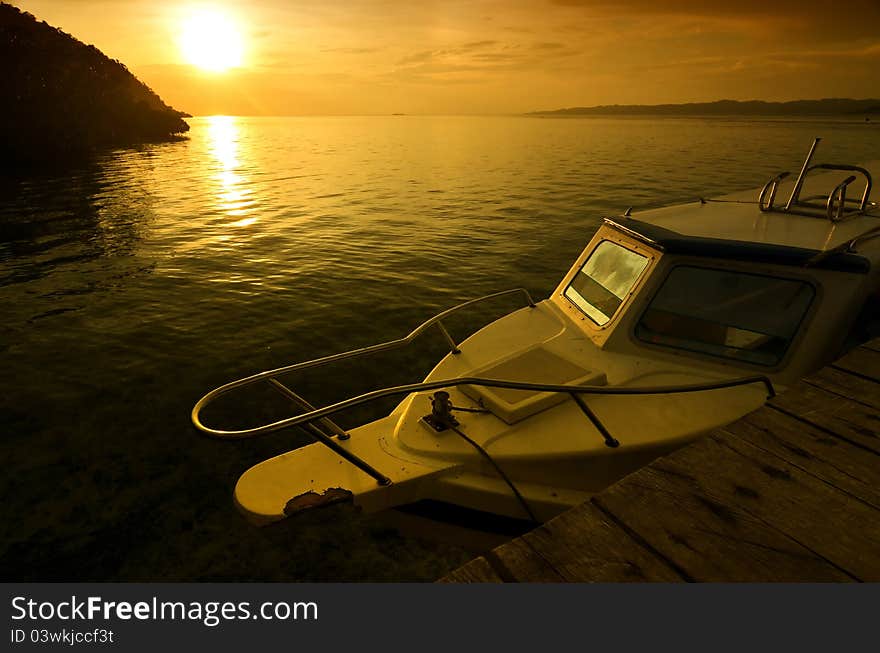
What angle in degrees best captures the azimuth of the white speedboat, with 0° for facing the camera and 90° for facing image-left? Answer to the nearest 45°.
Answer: approximately 45°
